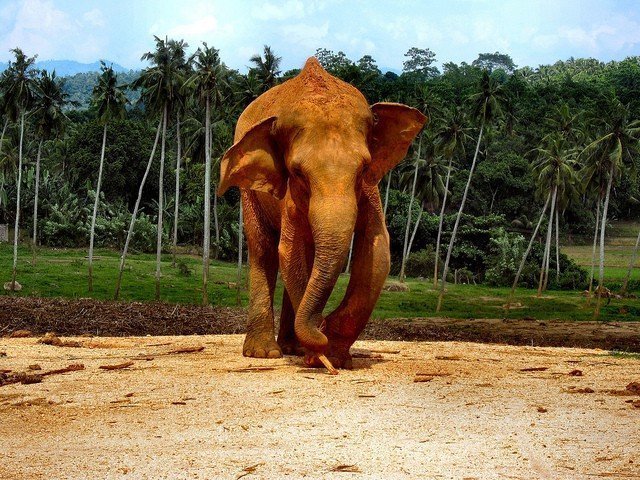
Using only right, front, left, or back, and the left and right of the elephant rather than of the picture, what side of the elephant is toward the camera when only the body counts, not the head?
front
